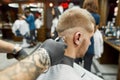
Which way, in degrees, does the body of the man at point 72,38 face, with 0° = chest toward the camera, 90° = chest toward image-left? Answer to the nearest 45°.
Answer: approximately 225°

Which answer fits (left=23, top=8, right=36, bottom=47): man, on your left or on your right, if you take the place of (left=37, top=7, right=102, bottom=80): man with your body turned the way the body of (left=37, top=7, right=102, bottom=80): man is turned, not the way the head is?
on your left

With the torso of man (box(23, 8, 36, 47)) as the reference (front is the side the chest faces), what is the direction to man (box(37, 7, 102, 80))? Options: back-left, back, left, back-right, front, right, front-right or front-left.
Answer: left
